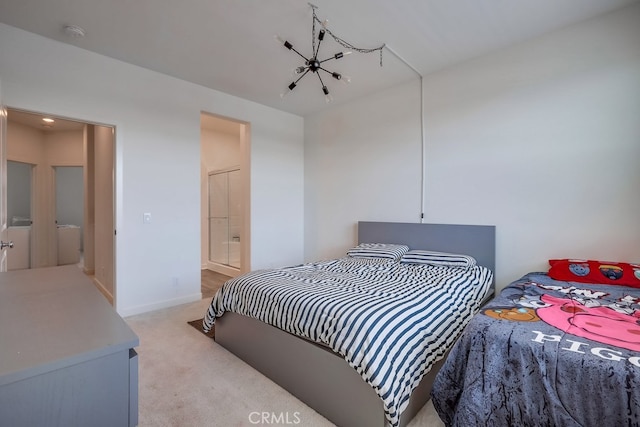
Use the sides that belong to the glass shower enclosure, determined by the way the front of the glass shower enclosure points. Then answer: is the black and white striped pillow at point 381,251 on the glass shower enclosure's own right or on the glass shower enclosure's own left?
on the glass shower enclosure's own left

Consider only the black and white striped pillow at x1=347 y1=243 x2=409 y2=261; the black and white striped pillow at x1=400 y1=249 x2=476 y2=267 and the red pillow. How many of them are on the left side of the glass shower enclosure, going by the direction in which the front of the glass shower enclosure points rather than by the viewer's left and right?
3

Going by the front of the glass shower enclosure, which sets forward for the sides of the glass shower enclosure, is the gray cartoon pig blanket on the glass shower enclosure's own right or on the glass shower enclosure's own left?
on the glass shower enclosure's own left

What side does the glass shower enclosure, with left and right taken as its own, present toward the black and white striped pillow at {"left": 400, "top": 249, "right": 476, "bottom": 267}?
left

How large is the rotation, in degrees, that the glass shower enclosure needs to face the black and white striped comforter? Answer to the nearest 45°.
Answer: approximately 45° to its left
